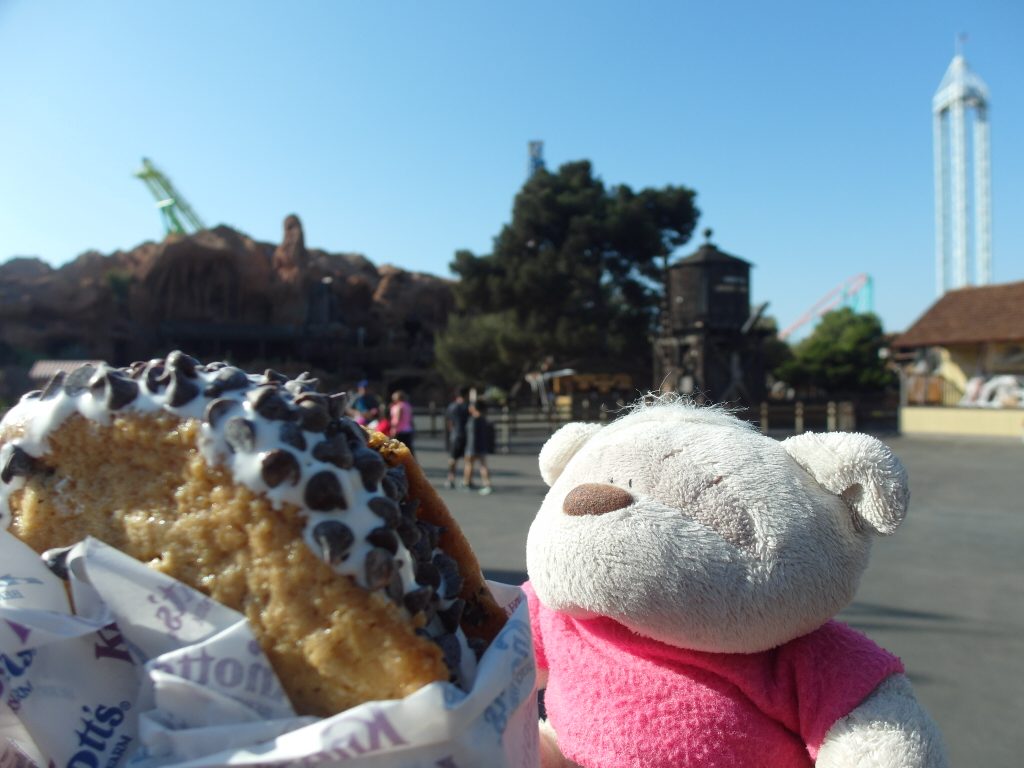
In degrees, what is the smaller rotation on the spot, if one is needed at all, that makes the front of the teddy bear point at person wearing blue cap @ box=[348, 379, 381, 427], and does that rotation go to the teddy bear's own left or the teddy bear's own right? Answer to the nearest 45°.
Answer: approximately 90° to the teddy bear's own right

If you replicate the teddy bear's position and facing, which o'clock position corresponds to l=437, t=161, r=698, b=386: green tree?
The green tree is roughly at 4 o'clock from the teddy bear.

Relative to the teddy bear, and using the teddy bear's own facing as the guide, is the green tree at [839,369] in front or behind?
behind

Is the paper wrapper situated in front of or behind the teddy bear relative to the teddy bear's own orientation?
in front

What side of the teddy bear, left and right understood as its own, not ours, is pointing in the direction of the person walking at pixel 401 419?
right

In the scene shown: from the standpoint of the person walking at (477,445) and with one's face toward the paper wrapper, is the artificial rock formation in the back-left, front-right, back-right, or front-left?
back-right

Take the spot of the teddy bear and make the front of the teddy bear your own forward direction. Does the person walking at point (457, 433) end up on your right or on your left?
on your right

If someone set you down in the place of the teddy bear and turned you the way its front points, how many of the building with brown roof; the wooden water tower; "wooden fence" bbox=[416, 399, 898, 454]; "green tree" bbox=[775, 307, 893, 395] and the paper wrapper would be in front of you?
1

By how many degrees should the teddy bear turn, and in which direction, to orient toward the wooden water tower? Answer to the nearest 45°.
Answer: approximately 135° to its right

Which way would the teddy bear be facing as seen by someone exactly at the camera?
facing the viewer and to the left of the viewer

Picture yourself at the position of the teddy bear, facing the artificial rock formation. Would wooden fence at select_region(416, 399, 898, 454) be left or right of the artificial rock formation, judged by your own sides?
right

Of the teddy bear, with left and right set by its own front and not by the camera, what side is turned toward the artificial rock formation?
right
